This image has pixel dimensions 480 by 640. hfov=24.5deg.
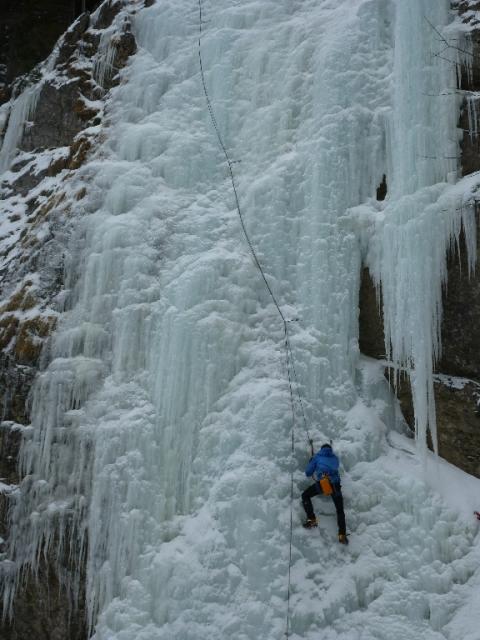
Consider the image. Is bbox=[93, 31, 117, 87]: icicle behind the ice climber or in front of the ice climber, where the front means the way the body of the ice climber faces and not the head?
in front

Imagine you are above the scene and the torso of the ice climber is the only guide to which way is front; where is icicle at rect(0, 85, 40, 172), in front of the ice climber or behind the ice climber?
in front

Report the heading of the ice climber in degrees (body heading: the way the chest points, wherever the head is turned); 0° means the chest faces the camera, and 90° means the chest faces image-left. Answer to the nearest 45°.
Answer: approximately 180°
